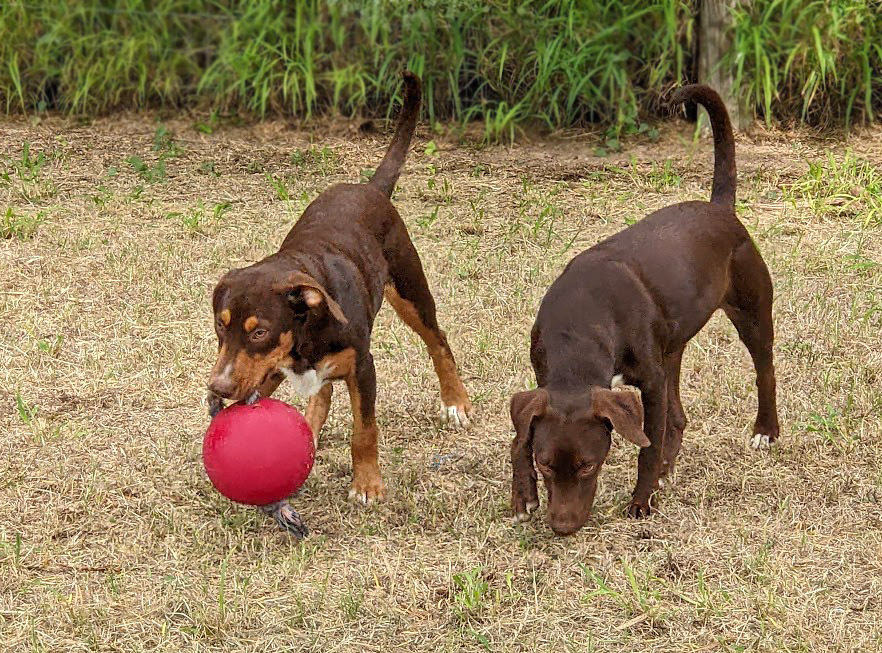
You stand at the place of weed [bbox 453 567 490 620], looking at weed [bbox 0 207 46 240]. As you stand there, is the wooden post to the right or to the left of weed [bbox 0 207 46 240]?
right

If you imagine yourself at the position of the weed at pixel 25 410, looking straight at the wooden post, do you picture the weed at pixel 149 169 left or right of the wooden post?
left

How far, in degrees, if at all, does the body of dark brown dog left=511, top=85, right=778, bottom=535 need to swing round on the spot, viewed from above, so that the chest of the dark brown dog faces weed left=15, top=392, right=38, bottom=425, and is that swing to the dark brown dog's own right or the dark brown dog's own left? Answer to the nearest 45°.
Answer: approximately 45° to the dark brown dog's own right

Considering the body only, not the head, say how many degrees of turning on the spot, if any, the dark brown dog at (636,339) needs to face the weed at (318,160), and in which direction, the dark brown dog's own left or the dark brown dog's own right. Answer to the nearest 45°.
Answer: approximately 90° to the dark brown dog's own right

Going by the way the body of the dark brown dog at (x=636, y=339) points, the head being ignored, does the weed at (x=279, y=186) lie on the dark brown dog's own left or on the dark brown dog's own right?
on the dark brown dog's own right

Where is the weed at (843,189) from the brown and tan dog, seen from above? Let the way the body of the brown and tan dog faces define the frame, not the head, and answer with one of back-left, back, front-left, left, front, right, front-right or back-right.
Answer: back

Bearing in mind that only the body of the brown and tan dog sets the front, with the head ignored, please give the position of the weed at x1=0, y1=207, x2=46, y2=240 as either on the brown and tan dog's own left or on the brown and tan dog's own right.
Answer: on the brown and tan dog's own right

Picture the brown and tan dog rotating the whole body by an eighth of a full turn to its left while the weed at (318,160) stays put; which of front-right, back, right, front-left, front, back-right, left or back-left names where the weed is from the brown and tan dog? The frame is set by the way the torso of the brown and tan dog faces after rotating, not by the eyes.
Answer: back

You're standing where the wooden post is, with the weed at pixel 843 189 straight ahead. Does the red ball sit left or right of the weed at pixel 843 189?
right

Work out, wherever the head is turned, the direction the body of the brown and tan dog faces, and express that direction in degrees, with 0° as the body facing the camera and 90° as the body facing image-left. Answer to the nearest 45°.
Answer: approximately 45°
